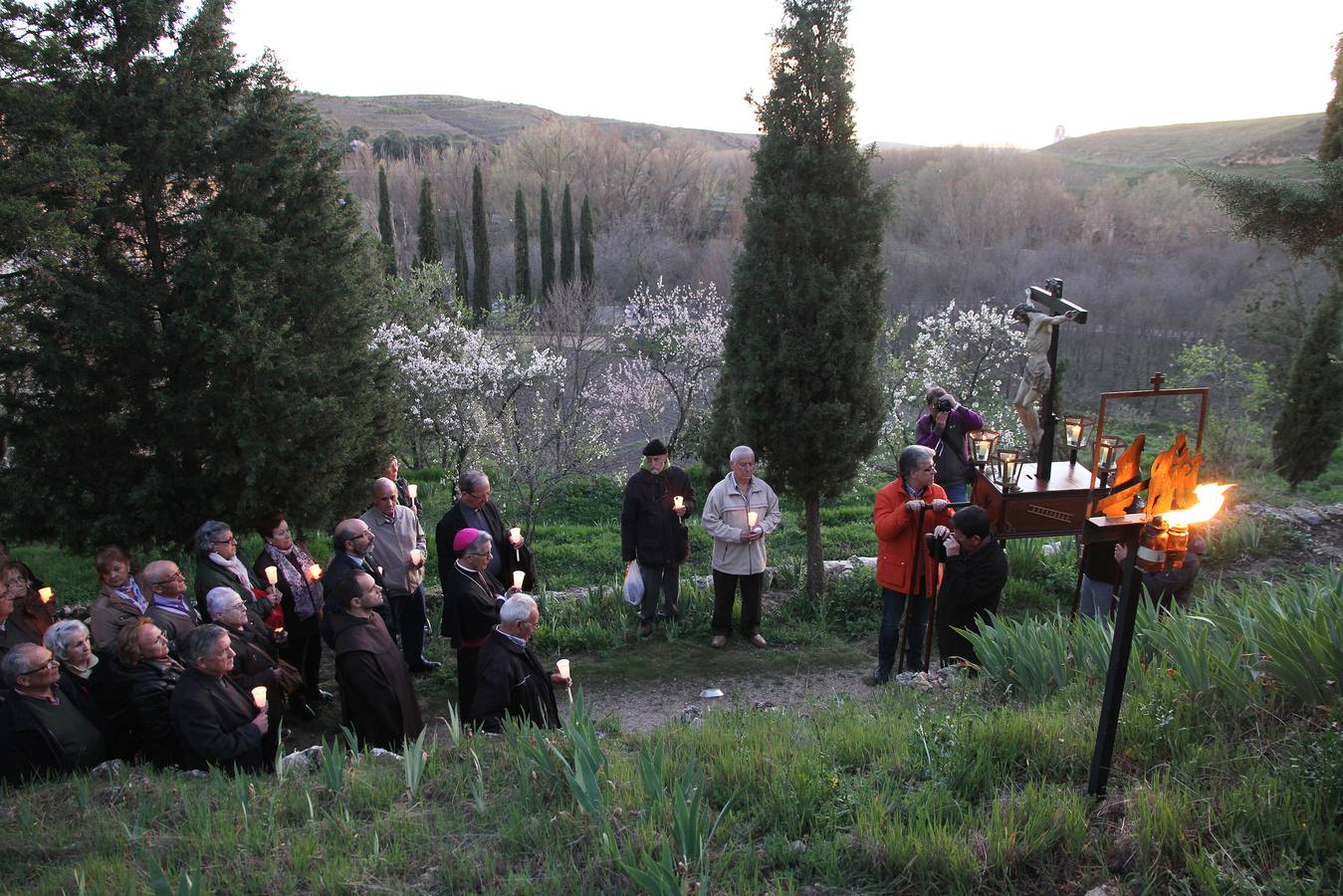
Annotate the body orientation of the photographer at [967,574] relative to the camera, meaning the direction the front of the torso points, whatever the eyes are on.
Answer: to the viewer's left

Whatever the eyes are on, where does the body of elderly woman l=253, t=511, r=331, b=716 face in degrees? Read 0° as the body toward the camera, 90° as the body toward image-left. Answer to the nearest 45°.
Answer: approximately 315°

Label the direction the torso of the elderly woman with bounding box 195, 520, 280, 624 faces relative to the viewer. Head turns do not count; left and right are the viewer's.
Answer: facing to the right of the viewer

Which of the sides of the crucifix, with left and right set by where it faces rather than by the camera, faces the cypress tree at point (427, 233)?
right

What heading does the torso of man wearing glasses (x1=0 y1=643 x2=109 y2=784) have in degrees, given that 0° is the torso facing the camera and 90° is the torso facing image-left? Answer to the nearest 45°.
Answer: approximately 315°

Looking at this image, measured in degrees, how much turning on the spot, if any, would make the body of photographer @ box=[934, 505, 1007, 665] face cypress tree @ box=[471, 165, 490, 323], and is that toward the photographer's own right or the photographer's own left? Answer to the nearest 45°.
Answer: approximately 45° to the photographer's own right

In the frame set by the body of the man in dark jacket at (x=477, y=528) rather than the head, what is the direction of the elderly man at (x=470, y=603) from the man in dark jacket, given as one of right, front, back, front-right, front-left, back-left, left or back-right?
front-right

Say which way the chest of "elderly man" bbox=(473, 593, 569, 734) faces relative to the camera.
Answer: to the viewer's right

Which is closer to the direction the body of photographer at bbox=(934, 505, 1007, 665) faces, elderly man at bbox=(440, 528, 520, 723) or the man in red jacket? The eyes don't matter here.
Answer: the elderly man

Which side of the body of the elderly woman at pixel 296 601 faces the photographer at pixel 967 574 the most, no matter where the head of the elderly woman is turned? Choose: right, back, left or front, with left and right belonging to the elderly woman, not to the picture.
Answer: front

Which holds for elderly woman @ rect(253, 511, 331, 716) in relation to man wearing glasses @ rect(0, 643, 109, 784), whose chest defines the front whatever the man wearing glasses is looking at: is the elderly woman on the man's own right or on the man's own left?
on the man's own left

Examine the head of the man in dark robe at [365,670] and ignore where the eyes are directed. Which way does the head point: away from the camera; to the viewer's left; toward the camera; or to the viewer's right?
to the viewer's right
